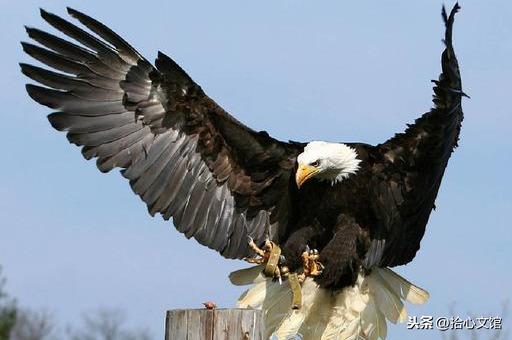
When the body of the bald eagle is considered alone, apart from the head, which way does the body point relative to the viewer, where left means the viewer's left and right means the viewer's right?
facing the viewer and to the left of the viewer
